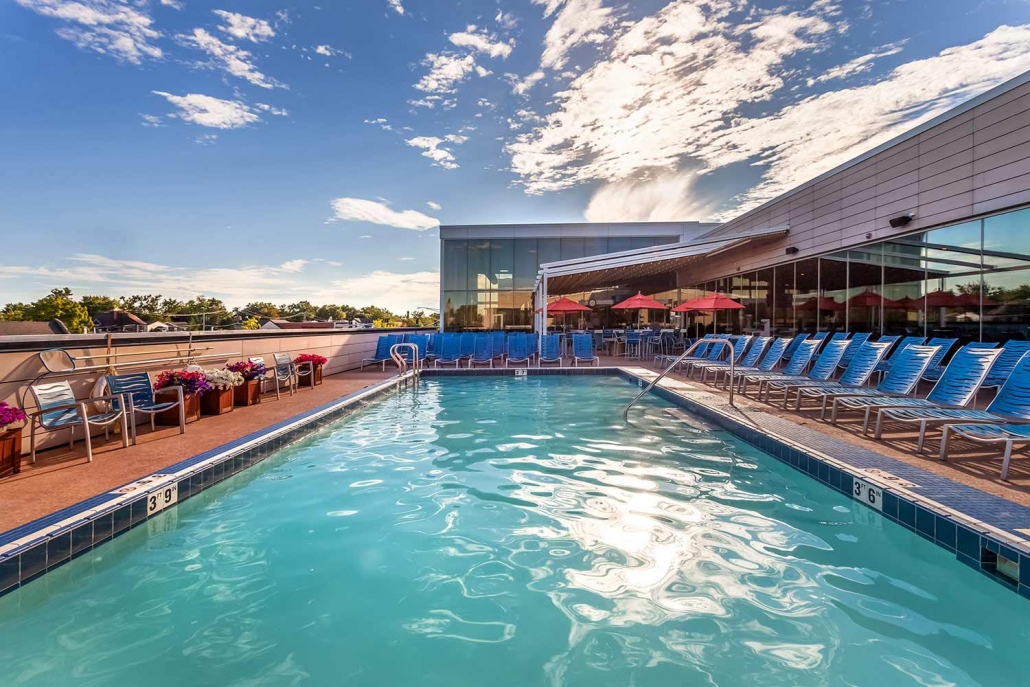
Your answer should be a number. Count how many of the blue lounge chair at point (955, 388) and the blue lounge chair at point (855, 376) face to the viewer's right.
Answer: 0

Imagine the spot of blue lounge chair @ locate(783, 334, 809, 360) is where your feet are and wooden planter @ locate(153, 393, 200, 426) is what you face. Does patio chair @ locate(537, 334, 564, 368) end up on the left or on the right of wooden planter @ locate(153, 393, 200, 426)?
right

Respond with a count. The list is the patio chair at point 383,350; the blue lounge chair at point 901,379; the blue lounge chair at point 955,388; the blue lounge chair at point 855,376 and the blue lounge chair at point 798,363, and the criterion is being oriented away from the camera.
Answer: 0

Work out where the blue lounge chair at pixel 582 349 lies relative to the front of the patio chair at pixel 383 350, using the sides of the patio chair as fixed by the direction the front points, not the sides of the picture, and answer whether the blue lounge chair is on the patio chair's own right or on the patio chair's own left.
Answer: on the patio chair's own left

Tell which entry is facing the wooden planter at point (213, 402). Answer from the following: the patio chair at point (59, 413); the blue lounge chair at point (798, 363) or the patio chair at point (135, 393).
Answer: the blue lounge chair

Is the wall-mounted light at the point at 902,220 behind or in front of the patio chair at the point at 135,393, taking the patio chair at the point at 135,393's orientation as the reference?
in front

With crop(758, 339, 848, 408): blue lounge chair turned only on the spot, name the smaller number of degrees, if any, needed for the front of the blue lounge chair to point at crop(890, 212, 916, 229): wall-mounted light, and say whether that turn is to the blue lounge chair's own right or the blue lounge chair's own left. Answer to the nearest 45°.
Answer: approximately 180°

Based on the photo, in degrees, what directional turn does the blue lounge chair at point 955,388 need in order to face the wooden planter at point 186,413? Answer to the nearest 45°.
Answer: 0° — it already faces it

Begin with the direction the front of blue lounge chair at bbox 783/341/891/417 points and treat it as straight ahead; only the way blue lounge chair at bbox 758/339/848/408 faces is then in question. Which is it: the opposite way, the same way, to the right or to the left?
the same way

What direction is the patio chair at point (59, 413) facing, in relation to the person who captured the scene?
facing the viewer and to the right of the viewer

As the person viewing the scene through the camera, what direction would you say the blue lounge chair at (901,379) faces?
facing the viewer and to the left of the viewer

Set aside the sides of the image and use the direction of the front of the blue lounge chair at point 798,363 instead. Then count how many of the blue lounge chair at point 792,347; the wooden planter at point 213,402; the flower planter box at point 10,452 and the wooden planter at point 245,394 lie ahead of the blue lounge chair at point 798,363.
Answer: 3

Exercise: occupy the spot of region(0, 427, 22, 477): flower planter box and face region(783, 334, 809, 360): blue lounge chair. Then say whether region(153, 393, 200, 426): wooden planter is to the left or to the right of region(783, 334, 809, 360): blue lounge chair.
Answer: left

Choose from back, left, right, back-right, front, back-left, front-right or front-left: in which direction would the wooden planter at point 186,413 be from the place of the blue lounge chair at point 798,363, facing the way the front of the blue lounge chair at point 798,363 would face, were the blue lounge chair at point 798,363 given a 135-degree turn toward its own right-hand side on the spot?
back-left

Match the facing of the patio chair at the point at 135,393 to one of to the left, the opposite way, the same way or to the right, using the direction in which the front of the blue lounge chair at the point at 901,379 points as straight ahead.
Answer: the opposite way

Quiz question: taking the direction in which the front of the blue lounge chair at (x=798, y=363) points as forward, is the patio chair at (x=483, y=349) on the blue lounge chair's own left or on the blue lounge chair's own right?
on the blue lounge chair's own right

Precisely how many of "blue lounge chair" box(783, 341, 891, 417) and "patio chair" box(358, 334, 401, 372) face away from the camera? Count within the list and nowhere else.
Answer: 0

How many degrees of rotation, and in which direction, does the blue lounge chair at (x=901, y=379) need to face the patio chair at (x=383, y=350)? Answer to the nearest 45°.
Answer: approximately 45° to its right

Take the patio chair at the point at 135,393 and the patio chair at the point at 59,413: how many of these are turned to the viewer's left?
0

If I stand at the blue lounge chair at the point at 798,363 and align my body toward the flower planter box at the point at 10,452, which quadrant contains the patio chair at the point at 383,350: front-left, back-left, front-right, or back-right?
front-right
